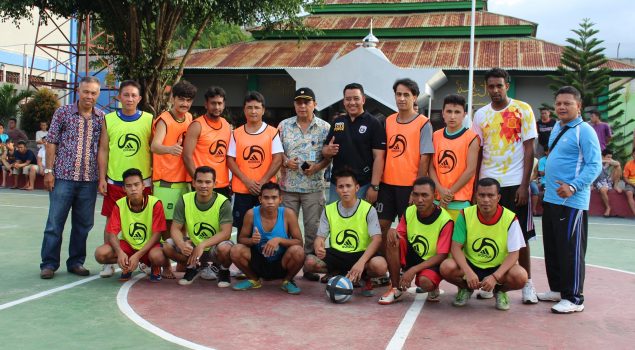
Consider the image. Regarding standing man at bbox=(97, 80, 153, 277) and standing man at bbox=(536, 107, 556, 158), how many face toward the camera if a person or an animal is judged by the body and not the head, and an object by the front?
2

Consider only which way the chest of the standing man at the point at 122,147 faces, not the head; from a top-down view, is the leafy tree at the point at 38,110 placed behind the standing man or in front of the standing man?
behind

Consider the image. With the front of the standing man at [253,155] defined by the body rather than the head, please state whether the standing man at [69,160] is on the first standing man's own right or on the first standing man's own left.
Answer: on the first standing man's own right

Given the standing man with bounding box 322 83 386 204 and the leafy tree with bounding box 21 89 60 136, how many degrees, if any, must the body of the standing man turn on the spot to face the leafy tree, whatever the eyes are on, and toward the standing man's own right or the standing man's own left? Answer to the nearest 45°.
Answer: approximately 135° to the standing man's own right

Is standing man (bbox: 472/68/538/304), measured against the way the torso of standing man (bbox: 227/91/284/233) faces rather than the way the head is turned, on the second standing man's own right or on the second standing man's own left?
on the second standing man's own left

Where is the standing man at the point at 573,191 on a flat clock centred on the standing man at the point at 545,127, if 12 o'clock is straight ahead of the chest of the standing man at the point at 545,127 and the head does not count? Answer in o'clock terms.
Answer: the standing man at the point at 573,191 is roughly at 12 o'clock from the standing man at the point at 545,127.

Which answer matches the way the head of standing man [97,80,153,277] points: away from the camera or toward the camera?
toward the camera

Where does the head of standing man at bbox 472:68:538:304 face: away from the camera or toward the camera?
toward the camera

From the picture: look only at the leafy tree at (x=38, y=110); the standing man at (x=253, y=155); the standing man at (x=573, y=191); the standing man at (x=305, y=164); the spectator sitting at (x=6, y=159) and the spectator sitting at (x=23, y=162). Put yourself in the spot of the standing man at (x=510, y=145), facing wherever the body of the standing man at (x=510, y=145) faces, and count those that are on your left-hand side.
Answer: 1

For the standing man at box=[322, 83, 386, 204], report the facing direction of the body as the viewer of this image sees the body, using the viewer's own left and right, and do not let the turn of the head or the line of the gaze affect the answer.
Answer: facing the viewer

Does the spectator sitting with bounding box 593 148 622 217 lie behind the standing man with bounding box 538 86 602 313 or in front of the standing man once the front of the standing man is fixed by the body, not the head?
behind

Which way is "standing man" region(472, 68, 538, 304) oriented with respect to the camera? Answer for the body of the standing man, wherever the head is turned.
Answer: toward the camera

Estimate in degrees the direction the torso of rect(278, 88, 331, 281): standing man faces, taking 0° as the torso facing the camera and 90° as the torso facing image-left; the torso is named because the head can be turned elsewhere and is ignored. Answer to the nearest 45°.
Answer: approximately 0°

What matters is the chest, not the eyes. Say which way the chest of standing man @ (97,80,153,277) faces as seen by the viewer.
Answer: toward the camera

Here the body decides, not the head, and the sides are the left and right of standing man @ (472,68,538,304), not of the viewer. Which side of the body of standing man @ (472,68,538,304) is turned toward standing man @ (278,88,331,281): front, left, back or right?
right

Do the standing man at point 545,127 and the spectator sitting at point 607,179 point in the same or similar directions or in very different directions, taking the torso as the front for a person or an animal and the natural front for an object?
same or similar directions

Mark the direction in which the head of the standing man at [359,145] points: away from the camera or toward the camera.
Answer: toward the camera
